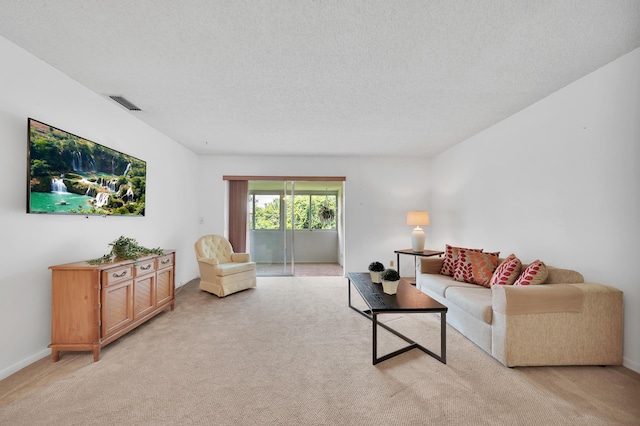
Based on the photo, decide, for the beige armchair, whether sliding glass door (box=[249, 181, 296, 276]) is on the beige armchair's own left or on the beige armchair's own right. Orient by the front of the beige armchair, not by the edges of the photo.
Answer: on the beige armchair's own left

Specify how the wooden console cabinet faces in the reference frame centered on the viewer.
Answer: facing the viewer and to the right of the viewer

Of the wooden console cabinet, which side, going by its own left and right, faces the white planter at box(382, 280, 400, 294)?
front

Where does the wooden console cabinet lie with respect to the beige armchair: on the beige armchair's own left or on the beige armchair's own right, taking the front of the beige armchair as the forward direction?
on the beige armchair's own right

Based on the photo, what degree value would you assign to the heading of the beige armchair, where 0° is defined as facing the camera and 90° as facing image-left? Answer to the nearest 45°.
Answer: approximately 315°

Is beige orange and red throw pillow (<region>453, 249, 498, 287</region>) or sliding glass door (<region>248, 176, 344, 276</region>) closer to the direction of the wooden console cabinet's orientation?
the beige orange and red throw pillow

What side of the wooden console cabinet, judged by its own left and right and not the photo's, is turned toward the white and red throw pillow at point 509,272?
front

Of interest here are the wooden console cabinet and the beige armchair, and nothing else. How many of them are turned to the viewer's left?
0

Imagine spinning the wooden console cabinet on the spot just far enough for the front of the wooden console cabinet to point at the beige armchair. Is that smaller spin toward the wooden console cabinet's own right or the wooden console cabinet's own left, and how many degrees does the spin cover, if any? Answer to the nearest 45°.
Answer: approximately 90° to the wooden console cabinet's own left

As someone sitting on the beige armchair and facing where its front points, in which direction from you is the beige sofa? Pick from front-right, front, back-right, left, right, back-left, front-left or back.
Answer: front

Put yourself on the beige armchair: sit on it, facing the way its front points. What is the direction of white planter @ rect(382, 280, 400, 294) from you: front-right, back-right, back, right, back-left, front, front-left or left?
front

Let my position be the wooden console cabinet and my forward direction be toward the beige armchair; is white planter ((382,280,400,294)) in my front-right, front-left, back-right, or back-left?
front-right
